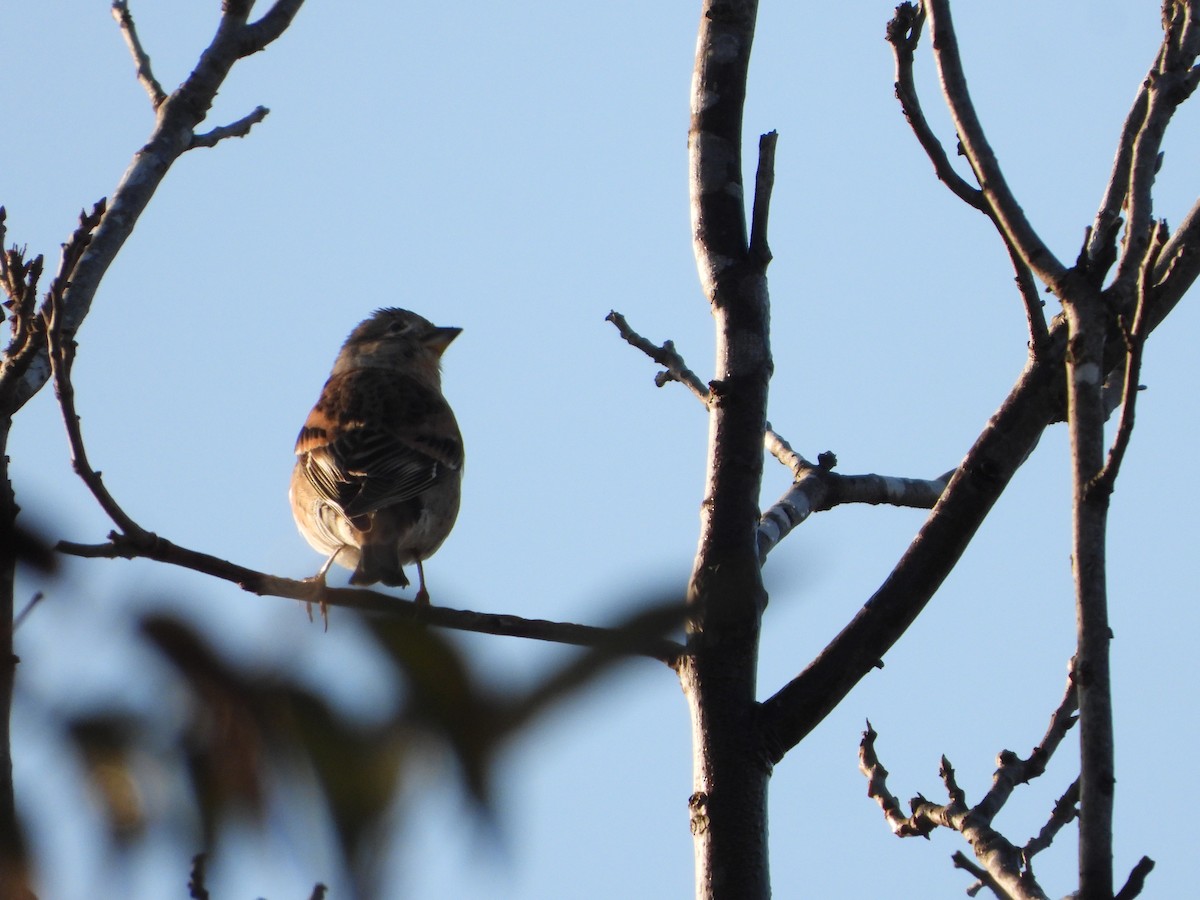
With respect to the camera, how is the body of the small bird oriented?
away from the camera

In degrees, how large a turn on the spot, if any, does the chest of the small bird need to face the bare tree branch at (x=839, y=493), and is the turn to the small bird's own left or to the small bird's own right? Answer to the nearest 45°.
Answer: approximately 135° to the small bird's own right

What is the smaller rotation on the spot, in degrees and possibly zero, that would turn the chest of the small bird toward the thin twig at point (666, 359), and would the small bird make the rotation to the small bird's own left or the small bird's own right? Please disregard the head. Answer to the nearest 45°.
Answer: approximately 135° to the small bird's own right
